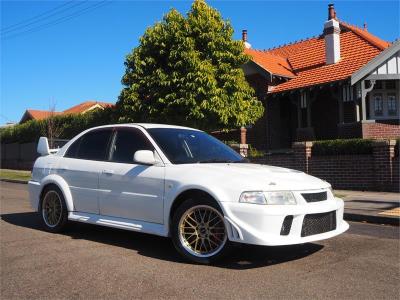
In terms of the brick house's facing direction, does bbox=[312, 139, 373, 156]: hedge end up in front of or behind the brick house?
in front

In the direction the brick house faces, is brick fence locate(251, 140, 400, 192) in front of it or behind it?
in front

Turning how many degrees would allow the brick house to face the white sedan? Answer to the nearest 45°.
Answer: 0° — it already faces it

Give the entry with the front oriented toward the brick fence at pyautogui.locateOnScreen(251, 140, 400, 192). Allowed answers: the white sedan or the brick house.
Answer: the brick house

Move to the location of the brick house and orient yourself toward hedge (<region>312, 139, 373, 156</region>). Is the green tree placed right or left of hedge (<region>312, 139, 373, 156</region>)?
right

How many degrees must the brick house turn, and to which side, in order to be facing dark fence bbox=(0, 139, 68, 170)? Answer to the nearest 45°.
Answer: approximately 90° to its right

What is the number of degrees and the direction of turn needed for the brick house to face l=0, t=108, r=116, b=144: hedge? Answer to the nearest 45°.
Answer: approximately 90° to its right

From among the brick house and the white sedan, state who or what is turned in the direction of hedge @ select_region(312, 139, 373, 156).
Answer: the brick house

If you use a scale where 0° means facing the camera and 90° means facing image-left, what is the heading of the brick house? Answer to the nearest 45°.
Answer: approximately 0°

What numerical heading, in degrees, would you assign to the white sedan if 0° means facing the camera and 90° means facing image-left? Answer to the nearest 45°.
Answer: approximately 315°

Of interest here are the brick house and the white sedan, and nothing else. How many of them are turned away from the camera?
0
